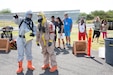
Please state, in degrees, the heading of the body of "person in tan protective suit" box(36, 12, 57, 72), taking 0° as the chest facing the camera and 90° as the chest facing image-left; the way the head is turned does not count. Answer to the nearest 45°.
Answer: approximately 45°

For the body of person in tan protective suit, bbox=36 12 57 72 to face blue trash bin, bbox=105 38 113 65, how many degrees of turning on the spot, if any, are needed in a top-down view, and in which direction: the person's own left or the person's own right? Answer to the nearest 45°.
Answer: approximately 135° to the person's own left
